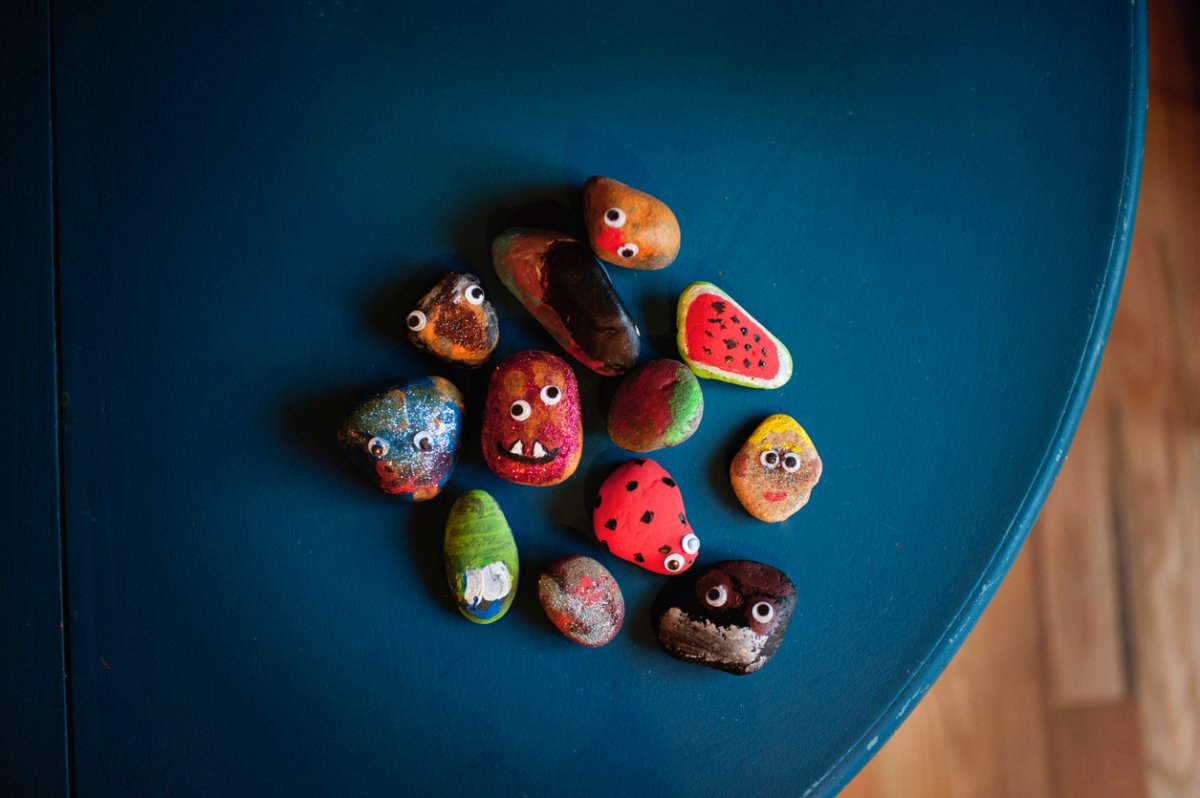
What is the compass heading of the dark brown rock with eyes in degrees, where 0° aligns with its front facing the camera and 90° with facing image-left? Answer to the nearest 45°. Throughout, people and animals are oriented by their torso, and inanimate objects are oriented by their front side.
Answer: approximately 0°

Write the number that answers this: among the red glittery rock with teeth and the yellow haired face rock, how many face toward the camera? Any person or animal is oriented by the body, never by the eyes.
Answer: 2
